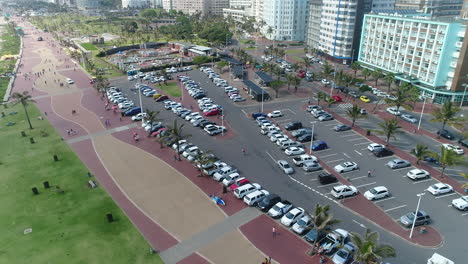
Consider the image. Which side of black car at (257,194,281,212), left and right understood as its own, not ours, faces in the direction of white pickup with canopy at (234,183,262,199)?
right

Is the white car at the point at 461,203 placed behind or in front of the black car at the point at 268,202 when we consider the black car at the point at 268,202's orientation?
behind

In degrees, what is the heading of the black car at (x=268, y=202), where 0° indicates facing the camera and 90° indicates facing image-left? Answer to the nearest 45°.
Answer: approximately 45°

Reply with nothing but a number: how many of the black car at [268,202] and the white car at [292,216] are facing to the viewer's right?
0

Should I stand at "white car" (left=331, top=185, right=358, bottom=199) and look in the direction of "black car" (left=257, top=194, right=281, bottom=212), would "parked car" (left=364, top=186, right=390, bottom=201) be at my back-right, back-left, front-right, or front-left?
back-left

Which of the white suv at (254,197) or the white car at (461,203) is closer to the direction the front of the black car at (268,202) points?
the white suv

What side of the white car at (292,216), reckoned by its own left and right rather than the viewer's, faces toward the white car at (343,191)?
back

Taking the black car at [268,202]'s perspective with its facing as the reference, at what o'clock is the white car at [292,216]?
The white car is roughly at 9 o'clock from the black car.

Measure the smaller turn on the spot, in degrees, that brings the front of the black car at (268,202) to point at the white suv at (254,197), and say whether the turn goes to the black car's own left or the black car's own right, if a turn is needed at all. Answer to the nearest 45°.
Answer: approximately 45° to the black car's own right

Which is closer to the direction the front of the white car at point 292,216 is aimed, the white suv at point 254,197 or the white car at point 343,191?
the white suv

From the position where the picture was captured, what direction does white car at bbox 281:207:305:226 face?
facing the viewer and to the left of the viewer

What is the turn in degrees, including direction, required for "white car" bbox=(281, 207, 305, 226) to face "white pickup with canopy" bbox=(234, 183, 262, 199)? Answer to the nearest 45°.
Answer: approximately 90° to its right

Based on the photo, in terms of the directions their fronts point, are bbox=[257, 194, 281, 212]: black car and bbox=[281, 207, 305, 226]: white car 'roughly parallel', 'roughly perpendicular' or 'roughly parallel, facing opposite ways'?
roughly parallel

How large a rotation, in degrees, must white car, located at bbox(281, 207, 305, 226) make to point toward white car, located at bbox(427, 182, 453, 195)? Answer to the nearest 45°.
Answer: approximately 180°

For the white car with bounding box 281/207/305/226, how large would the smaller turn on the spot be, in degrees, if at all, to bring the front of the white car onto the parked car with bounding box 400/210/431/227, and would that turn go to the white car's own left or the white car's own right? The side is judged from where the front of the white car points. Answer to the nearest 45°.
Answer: approximately 135° to the white car's own left

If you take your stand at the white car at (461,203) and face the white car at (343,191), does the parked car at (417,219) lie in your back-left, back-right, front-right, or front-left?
front-left

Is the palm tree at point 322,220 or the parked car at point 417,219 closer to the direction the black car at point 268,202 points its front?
the palm tree

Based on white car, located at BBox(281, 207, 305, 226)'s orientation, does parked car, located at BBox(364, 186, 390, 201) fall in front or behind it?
behind
